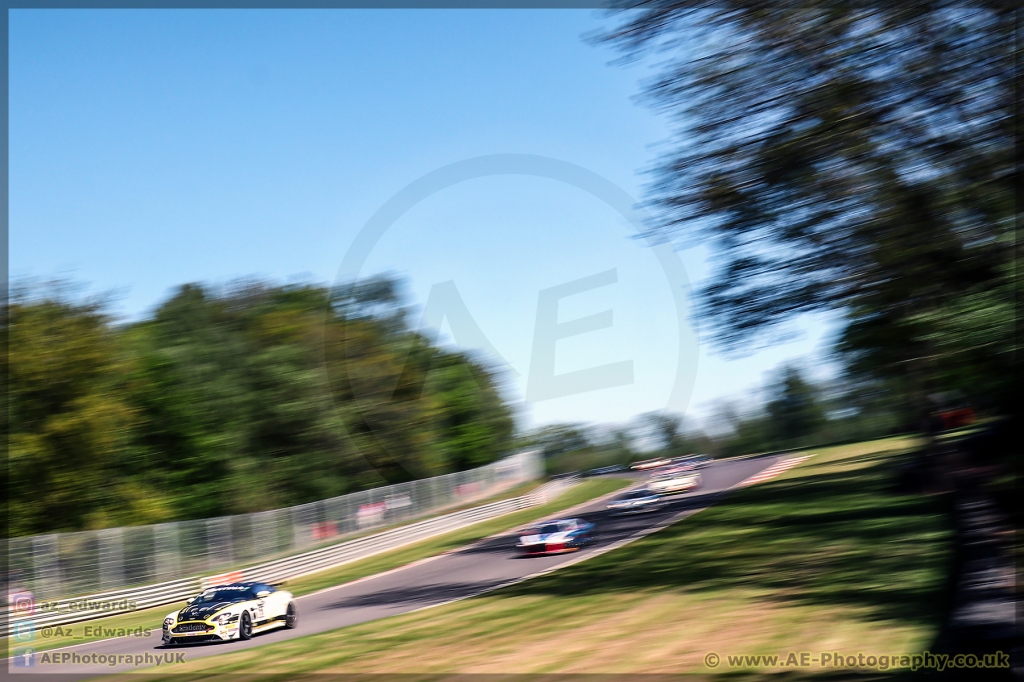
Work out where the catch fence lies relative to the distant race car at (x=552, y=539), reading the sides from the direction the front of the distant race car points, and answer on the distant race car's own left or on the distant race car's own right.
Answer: on the distant race car's own right

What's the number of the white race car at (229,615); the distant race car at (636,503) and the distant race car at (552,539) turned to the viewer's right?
0

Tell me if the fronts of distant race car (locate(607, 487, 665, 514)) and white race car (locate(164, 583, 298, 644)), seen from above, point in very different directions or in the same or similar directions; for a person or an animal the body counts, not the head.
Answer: same or similar directions

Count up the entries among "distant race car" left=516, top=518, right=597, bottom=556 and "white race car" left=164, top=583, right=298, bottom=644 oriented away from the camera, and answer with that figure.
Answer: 0

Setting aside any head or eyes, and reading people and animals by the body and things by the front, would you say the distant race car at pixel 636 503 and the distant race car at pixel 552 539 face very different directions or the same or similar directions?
same or similar directions

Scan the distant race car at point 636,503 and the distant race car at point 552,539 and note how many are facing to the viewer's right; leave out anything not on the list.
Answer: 0

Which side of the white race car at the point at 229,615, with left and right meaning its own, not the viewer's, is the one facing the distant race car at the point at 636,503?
back

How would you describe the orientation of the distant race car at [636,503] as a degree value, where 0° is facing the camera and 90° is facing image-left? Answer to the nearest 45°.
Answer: approximately 45°

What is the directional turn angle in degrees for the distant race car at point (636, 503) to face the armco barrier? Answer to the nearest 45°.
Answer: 0° — it already faces it

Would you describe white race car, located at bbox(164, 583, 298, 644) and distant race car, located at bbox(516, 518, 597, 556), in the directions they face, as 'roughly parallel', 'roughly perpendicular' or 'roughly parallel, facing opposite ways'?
roughly parallel

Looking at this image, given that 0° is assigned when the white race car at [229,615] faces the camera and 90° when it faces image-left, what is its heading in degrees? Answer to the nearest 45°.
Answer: approximately 45°

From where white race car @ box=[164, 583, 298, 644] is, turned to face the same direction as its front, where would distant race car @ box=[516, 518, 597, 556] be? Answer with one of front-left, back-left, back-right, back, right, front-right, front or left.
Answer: back

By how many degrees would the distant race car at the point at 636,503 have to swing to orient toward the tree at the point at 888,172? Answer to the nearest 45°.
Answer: approximately 45° to its left

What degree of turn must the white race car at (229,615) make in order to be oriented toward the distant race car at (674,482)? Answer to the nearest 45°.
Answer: approximately 180°

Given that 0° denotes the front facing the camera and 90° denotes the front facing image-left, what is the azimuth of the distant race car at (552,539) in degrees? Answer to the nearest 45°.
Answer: approximately 45°
